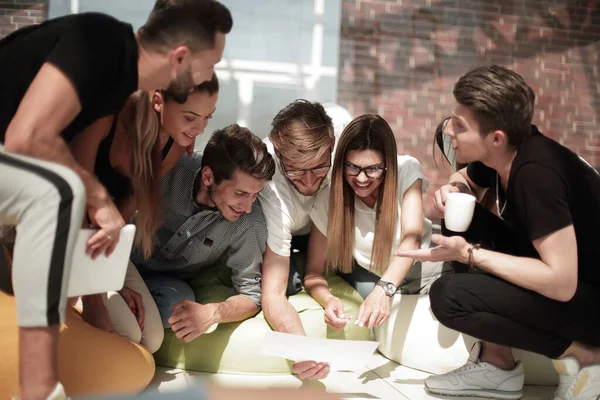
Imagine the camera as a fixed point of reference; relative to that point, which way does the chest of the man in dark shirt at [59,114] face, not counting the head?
to the viewer's right

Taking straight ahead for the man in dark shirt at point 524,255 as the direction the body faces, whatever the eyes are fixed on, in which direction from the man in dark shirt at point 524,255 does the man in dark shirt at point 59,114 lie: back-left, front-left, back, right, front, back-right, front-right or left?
front-left

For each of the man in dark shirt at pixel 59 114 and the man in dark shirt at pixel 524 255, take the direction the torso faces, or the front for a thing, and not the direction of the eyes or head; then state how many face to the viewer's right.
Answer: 1

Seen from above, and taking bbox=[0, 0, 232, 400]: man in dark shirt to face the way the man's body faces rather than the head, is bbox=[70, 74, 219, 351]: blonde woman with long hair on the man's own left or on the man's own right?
on the man's own left

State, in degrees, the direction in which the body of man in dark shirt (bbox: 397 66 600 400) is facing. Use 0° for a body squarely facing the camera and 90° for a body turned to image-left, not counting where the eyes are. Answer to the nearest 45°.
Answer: approximately 90°

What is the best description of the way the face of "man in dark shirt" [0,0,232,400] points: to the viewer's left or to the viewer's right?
to the viewer's right

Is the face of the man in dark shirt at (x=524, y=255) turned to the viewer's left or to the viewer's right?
to the viewer's left
